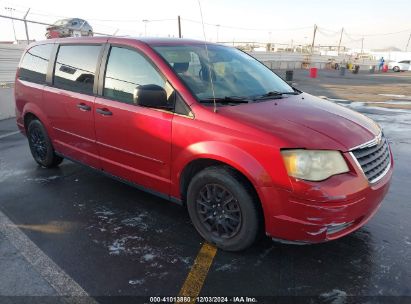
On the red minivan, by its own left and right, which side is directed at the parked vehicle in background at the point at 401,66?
left

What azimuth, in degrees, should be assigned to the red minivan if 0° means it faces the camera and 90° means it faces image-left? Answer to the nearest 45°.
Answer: approximately 315°
